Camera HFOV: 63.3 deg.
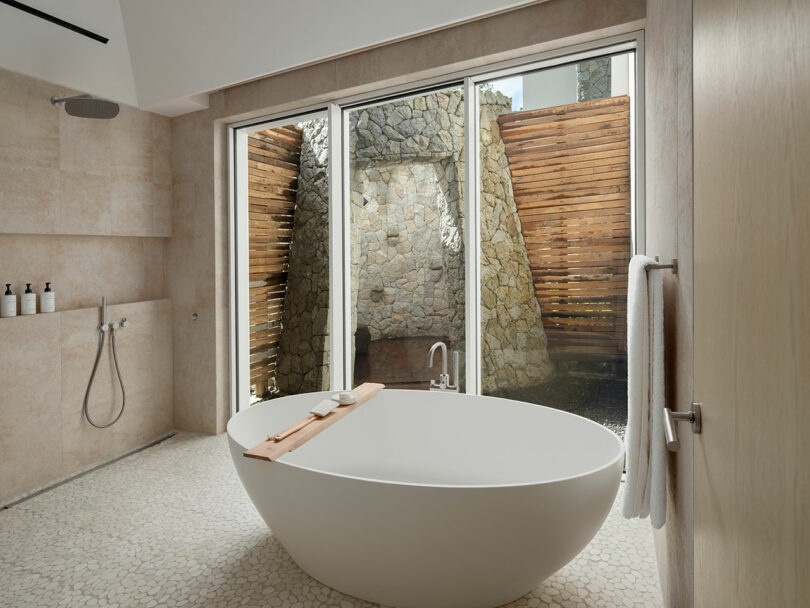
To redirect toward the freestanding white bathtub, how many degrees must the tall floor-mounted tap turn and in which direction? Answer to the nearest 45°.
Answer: approximately 45° to its left

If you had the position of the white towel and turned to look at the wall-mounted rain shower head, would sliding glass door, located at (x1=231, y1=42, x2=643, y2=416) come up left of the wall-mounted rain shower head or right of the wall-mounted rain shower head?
right

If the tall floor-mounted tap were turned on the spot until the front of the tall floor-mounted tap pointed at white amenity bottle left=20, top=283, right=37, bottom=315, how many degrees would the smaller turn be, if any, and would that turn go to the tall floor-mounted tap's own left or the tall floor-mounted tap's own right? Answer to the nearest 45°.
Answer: approximately 45° to the tall floor-mounted tap's own right

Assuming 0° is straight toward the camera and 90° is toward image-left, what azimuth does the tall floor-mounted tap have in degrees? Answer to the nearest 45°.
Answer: approximately 45°

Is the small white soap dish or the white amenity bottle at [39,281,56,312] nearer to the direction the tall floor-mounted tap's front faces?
the small white soap dish
